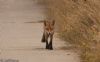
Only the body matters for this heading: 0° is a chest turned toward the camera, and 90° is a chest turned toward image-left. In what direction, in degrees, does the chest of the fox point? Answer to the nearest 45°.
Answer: approximately 0°
